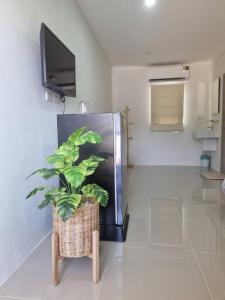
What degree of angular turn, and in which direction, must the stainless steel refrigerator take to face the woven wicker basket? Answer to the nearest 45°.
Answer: approximately 90° to its right

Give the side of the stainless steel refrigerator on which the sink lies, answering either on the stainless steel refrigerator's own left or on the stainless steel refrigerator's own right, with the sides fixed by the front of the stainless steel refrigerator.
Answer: on the stainless steel refrigerator's own left

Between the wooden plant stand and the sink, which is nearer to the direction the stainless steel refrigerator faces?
the sink

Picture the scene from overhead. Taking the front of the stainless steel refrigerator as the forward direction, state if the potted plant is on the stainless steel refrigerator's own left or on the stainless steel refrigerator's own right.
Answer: on the stainless steel refrigerator's own right

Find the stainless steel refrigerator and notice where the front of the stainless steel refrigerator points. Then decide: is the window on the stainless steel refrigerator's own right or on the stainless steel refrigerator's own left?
on the stainless steel refrigerator's own left

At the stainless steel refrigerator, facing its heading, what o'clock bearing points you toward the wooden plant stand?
The wooden plant stand is roughly at 4 o'clock from the stainless steel refrigerator.

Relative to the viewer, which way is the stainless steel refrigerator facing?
to the viewer's right

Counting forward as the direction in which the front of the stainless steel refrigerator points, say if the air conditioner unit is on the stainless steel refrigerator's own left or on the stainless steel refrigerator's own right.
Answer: on the stainless steel refrigerator's own left

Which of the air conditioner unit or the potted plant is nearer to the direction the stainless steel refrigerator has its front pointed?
the air conditioner unit
